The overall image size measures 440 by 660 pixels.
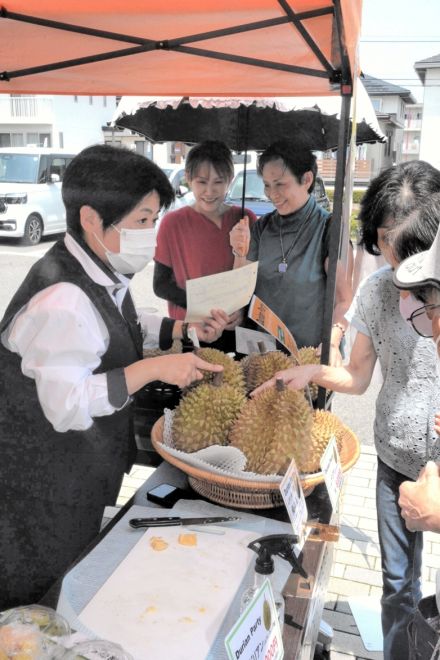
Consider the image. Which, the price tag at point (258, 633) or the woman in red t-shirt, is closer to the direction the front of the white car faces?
the price tag

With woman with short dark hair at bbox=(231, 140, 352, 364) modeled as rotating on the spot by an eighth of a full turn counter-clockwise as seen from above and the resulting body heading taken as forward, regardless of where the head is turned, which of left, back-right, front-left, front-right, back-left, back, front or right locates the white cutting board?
front

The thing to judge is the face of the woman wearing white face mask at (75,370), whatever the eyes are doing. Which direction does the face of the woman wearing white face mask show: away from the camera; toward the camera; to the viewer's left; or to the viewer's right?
to the viewer's right

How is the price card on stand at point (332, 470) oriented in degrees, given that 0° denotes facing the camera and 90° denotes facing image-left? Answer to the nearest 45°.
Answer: approximately 315°

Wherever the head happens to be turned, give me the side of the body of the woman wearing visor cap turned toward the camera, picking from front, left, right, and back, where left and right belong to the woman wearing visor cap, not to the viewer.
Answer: left

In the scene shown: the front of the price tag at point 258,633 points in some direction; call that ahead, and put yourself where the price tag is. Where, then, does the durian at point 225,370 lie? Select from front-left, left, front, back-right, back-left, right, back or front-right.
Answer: back-left

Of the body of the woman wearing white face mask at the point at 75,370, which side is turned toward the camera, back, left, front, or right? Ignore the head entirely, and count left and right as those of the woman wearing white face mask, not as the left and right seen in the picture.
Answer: right

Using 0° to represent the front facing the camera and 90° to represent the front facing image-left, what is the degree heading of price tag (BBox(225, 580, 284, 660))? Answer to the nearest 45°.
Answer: approximately 315°
